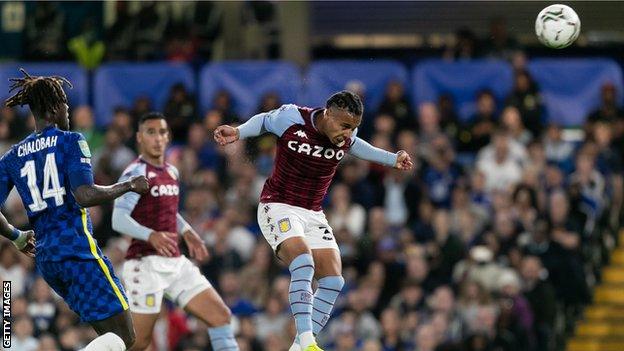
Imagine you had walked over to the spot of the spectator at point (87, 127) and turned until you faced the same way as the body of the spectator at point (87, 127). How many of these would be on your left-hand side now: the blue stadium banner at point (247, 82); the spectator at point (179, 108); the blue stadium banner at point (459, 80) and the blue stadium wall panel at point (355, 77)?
4

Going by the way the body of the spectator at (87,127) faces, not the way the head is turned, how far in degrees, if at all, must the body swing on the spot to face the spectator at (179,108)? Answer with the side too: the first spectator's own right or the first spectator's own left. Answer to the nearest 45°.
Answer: approximately 90° to the first spectator's own left

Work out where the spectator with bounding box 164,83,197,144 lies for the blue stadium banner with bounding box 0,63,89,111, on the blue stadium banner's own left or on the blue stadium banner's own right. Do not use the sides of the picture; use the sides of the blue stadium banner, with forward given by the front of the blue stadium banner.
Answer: on the blue stadium banner's own left

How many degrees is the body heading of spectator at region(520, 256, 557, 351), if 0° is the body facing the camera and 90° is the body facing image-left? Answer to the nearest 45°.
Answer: approximately 45°

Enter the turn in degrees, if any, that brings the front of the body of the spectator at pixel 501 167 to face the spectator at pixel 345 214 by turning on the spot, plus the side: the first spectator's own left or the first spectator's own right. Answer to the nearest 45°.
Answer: approximately 45° to the first spectator's own right

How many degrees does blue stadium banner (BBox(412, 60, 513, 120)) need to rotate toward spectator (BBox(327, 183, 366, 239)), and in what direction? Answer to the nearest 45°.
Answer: approximately 45° to its right

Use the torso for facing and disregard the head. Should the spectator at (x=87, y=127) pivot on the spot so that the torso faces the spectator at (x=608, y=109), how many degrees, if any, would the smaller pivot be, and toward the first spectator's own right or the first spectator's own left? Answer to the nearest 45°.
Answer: approximately 90° to the first spectator's own left
